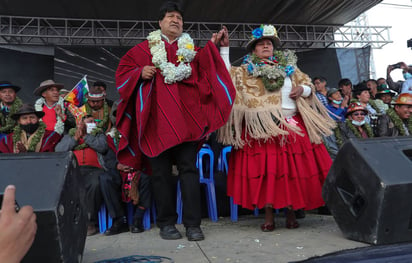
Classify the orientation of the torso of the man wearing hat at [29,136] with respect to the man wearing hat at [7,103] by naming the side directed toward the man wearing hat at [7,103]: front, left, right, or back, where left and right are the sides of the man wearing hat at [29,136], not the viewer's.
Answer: back

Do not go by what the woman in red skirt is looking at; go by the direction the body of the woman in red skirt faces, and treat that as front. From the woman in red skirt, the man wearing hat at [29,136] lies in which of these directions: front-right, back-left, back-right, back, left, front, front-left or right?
right

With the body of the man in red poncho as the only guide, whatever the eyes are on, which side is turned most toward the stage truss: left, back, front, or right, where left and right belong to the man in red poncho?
back

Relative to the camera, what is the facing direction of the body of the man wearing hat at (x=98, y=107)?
toward the camera

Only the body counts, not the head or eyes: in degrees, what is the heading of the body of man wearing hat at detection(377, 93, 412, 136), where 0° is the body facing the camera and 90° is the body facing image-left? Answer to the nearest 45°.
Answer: approximately 315°

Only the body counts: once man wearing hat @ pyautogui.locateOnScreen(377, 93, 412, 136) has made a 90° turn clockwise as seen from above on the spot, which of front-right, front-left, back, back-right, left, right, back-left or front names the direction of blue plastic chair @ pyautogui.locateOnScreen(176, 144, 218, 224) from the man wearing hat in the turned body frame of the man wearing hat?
front

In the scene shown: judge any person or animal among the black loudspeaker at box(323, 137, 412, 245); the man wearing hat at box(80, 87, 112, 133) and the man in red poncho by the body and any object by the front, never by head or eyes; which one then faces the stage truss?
the black loudspeaker

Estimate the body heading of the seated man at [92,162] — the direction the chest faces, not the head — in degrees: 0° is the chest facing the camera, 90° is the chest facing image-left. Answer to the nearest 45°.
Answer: approximately 0°

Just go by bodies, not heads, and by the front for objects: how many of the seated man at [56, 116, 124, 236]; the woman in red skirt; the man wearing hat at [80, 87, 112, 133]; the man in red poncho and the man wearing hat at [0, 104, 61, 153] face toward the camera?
5

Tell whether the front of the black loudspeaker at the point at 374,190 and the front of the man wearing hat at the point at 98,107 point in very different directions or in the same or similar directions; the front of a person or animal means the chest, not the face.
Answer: very different directions

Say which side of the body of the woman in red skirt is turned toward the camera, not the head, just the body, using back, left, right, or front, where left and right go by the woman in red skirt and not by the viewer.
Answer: front

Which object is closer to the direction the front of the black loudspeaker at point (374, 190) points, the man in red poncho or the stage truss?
the stage truss

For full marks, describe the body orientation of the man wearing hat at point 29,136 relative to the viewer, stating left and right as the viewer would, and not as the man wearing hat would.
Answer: facing the viewer
